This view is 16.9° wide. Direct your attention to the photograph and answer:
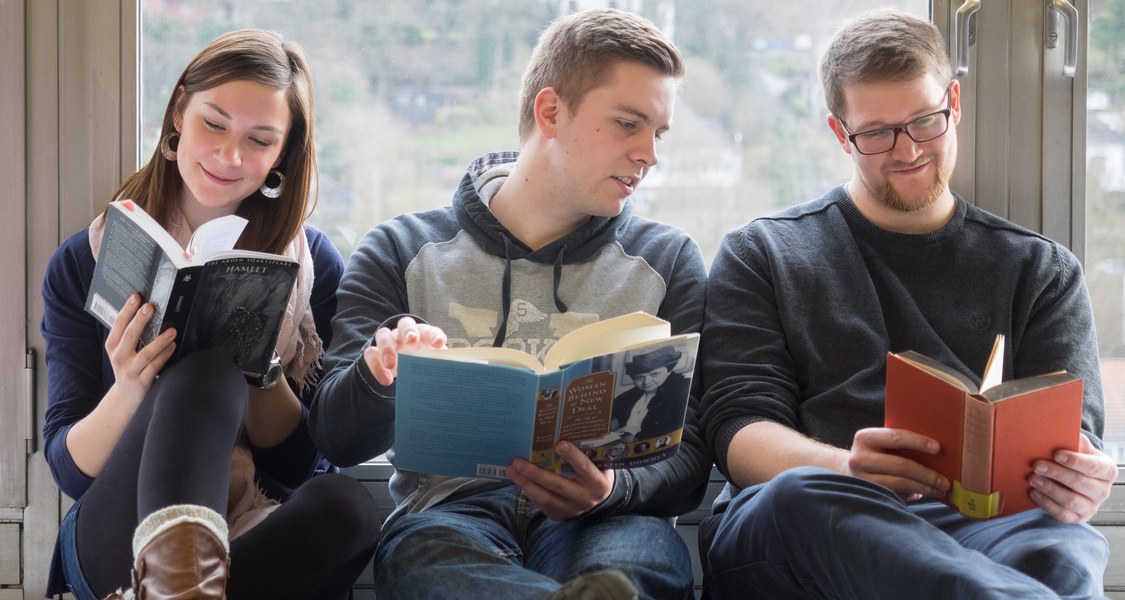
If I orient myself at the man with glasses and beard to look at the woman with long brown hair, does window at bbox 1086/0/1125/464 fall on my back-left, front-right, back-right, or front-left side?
back-right

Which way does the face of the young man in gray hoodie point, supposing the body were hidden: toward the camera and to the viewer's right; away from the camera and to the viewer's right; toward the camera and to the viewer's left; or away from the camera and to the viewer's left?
toward the camera and to the viewer's right

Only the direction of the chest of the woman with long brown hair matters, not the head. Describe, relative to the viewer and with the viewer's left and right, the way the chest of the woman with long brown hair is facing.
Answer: facing the viewer

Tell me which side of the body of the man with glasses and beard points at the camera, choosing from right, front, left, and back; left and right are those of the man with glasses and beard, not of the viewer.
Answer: front

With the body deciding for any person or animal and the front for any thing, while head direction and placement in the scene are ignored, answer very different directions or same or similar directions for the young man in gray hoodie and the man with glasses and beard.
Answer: same or similar directions

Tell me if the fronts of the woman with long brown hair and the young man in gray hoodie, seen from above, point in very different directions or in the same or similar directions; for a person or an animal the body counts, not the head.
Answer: same or similar directions

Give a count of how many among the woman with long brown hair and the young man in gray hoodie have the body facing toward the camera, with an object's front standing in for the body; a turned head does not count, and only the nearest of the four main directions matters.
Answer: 2

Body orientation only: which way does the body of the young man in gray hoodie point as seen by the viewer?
toward the camera
